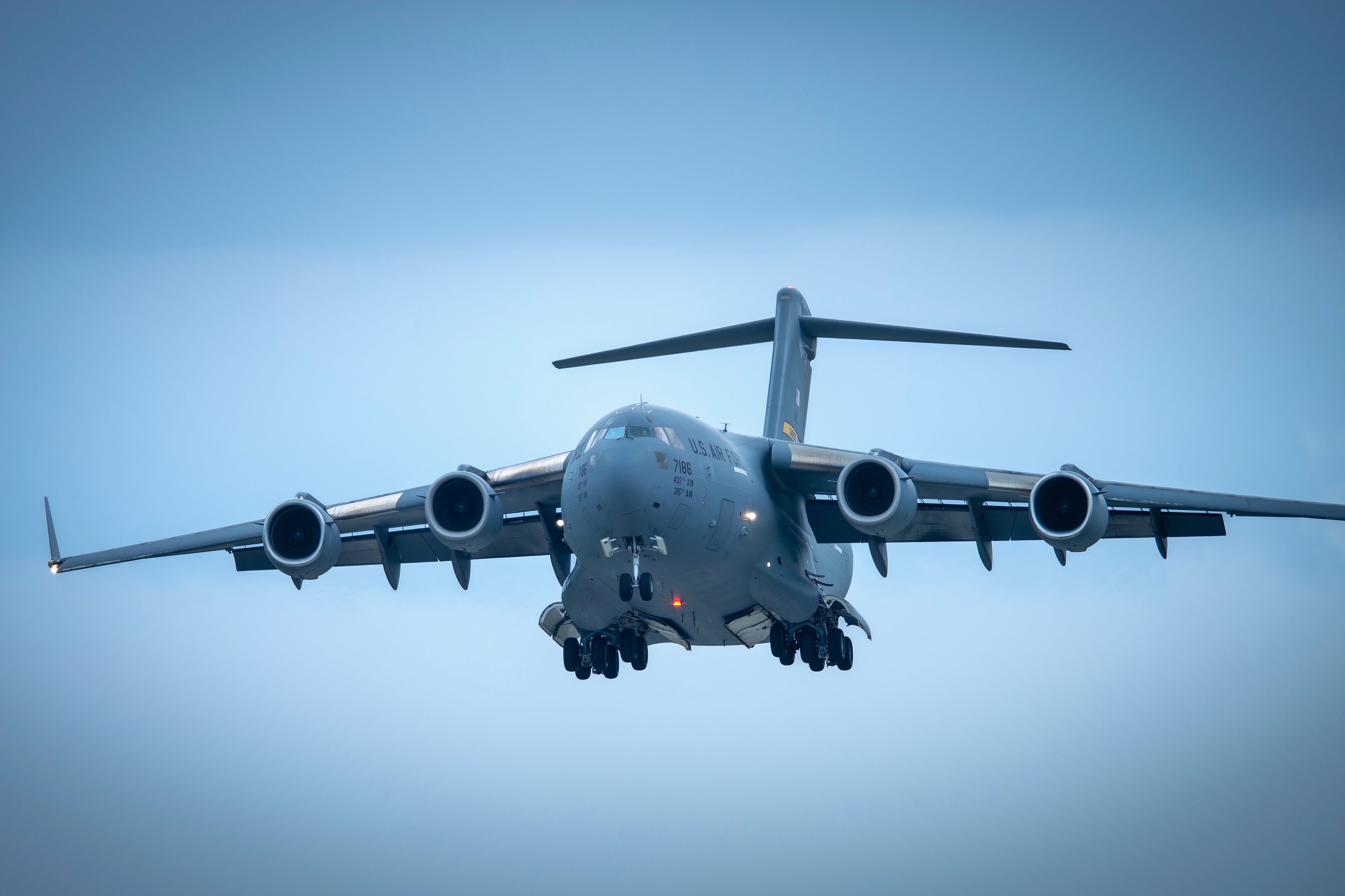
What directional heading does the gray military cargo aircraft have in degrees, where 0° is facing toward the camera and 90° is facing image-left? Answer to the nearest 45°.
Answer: approximately 0°
